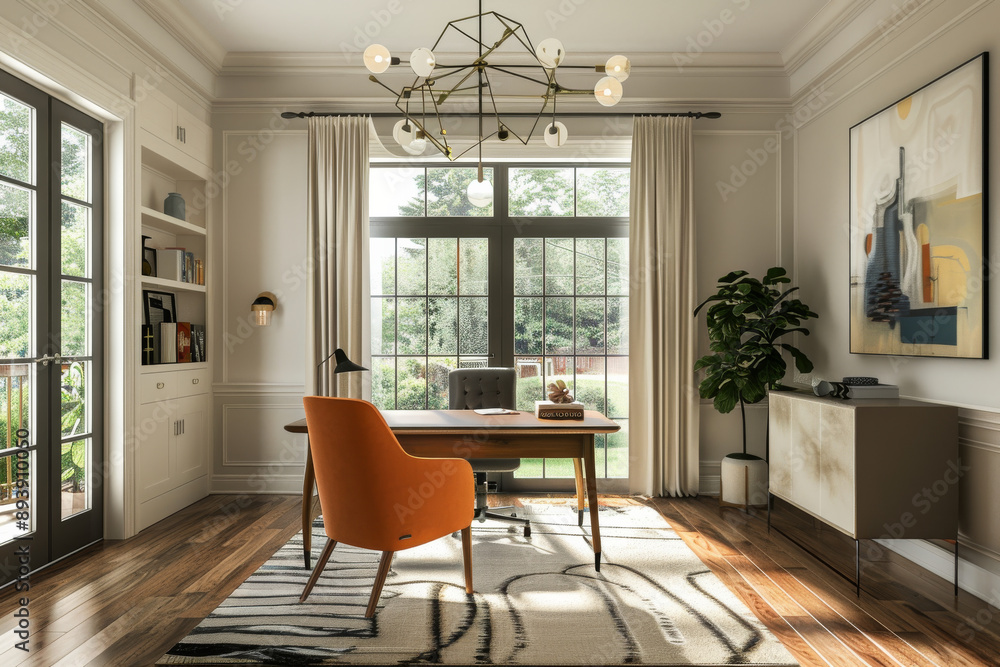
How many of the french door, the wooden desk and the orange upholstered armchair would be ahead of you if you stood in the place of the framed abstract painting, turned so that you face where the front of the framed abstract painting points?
3

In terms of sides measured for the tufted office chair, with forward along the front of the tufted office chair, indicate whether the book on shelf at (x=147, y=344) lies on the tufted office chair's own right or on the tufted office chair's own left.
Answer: on the tufted office chair's own right

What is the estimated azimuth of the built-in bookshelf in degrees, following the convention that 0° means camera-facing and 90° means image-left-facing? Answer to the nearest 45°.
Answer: approximately 315°

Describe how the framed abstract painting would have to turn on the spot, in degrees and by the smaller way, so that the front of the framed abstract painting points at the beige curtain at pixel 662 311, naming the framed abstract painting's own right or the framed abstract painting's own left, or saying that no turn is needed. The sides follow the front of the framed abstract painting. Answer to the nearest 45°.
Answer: approximately 90° to the framed abstract painting's own right

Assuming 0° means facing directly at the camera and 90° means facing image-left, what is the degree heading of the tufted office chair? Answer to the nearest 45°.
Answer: approximately 0°

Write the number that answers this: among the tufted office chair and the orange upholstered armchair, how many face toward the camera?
1

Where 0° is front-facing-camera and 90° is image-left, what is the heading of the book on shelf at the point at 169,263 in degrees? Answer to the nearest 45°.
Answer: approximately 315°

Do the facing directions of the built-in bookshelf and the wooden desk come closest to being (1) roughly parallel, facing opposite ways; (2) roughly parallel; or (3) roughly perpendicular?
roughly perpendicular

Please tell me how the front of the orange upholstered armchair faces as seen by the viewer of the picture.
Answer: facing away from the viewer and to the right of the viewer

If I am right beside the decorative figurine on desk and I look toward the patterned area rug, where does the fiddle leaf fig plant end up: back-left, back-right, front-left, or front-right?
back-left

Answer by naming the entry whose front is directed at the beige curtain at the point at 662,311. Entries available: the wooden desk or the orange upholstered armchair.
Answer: the orange upholstered armchair
